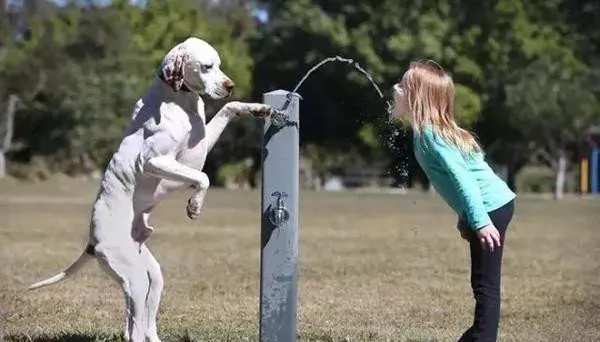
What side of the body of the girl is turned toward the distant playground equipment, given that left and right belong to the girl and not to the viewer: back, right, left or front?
right

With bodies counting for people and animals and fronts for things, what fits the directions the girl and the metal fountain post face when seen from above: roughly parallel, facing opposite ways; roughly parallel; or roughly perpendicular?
roughly perpendicular

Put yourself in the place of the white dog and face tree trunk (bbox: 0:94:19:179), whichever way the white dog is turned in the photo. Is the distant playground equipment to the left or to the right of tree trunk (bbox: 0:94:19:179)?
right

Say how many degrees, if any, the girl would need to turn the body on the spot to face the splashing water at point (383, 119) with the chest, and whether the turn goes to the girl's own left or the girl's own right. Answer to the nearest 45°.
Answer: approximately 45° to the girl's own right

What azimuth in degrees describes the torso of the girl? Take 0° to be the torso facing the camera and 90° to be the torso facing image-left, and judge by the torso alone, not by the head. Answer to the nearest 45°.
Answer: approximately 90°

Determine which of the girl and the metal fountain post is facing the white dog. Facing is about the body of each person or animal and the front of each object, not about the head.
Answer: the girl

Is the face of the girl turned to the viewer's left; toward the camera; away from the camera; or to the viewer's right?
to the viewer's left

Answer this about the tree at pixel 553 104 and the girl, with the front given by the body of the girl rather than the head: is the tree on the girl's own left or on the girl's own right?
on the girl's own right

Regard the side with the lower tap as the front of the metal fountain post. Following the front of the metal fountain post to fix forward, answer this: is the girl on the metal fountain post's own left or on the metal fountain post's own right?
on the metal fountain post's own left

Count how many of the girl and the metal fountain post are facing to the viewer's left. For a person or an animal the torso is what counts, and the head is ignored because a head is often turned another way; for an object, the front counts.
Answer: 1

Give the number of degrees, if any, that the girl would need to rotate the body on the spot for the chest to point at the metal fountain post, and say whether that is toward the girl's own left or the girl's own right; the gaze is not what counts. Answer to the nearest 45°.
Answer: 0° — they already face it

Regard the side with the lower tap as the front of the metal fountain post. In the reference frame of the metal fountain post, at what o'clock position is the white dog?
The white dog is roughly at 3 o'clock from the metal fountain post.
